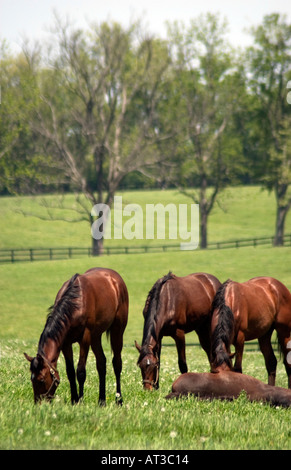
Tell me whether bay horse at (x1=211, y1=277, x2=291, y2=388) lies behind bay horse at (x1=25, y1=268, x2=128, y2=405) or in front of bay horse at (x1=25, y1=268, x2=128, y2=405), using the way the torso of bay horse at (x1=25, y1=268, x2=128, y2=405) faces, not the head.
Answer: behind

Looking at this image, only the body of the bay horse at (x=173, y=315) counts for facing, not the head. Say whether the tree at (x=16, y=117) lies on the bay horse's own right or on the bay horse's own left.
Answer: on the bay horse's own right

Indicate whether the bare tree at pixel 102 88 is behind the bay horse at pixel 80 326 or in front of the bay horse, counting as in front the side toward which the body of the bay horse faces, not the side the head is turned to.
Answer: behind

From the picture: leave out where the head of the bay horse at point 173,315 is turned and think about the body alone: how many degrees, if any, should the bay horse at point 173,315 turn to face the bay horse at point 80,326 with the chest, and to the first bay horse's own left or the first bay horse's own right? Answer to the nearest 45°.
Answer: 0° — it already faces it

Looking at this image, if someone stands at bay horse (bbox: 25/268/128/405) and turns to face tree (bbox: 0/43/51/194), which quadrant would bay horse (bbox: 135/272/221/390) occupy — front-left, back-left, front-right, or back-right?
front-right

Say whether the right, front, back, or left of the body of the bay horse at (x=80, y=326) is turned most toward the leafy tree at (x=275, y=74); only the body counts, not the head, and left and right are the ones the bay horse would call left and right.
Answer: back

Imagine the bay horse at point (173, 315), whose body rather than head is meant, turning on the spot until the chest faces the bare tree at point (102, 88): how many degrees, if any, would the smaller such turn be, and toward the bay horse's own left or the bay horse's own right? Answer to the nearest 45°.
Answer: approximately 135° to the bay horse's own right

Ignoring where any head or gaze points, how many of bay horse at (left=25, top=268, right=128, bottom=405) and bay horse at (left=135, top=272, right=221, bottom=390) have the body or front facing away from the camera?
0

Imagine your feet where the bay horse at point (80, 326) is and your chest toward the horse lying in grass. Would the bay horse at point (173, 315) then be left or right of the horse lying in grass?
left

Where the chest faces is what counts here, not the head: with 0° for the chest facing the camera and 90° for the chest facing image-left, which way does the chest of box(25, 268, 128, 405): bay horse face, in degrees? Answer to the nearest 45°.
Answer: approximately 45°

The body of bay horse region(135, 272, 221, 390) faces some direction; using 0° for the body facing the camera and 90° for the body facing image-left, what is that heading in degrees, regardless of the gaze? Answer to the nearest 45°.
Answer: approximately 45°

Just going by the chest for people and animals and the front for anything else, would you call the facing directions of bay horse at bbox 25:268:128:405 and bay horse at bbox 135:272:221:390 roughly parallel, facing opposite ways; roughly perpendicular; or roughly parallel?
roughly parallel
